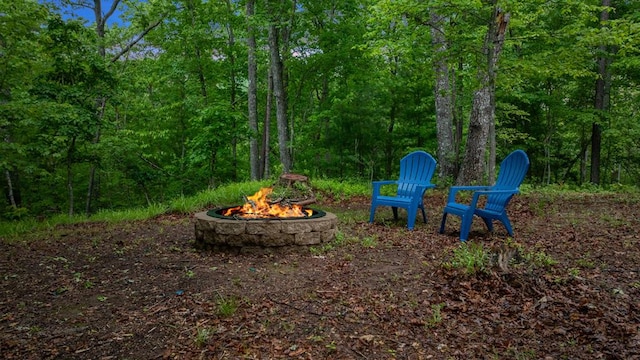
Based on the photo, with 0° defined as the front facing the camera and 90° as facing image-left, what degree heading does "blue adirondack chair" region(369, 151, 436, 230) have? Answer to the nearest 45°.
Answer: approximately 45°

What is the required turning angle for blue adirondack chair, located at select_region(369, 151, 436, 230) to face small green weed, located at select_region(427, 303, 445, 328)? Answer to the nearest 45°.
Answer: approximately 45° to its left

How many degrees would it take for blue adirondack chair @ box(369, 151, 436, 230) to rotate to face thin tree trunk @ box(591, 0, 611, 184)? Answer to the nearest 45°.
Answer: approximately 180°

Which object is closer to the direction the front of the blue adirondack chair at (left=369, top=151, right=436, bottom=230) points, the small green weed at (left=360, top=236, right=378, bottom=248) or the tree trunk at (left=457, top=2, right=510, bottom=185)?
the small green weed

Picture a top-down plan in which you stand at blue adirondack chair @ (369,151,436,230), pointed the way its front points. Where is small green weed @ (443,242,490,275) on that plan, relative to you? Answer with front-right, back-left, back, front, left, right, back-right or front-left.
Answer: front-left

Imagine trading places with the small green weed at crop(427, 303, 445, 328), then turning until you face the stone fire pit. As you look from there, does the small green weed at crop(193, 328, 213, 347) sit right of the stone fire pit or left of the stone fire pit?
left

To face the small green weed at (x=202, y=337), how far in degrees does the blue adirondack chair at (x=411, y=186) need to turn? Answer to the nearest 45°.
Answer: approximately 45° to its left

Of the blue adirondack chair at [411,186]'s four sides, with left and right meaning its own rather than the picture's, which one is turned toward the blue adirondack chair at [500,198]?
left

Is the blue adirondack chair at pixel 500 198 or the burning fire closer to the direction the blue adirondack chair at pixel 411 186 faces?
the burning fire

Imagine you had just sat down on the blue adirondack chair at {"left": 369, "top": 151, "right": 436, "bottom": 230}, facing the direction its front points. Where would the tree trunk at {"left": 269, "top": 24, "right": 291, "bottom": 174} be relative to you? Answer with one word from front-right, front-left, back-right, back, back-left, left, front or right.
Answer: right

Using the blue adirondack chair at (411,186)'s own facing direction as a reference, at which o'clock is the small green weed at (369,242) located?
The small green weed is roughly at 11 o'clock from the blue adirondack chair.
